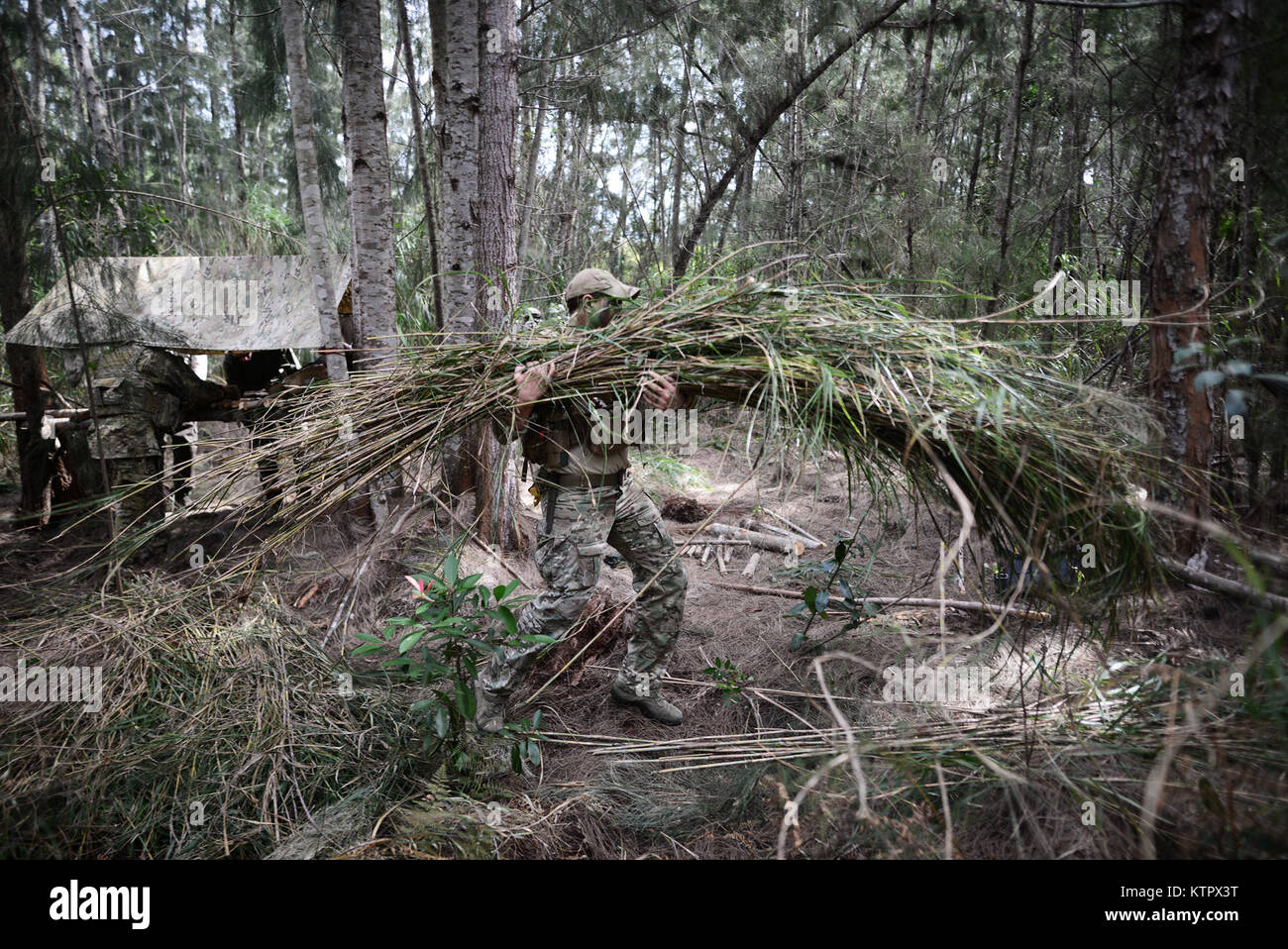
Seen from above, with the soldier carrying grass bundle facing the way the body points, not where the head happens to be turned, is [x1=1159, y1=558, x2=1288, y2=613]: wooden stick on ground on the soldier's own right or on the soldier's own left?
on the soldier's own left

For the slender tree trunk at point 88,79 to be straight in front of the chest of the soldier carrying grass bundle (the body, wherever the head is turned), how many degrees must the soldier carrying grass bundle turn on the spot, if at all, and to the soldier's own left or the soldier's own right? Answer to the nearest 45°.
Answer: approximately 180°

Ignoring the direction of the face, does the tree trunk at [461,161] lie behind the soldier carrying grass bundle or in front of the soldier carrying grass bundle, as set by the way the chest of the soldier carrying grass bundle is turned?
behind

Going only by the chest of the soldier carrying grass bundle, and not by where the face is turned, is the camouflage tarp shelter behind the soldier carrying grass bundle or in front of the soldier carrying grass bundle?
behind

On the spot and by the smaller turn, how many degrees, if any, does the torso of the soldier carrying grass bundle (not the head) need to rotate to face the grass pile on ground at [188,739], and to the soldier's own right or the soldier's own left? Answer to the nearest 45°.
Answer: approximately 135° to the soldier's own right

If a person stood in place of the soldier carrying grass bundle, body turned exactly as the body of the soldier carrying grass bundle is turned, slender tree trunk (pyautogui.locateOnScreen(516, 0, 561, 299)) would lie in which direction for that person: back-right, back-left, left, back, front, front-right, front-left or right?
back-left

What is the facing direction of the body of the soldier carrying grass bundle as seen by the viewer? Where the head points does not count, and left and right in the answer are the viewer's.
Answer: facing the viewer and to the right of the viewer
